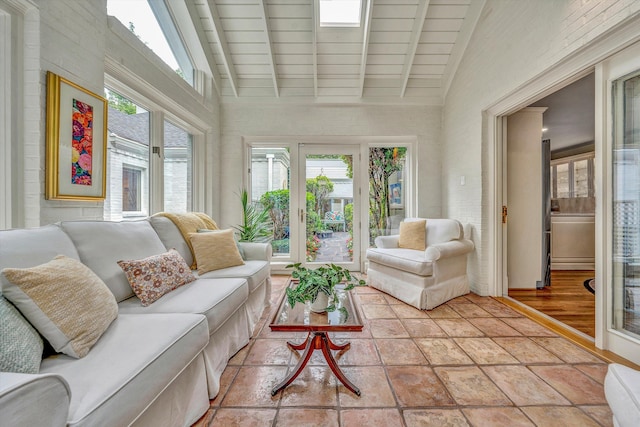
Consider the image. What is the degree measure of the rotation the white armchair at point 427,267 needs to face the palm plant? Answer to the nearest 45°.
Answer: approximately 45° to its right

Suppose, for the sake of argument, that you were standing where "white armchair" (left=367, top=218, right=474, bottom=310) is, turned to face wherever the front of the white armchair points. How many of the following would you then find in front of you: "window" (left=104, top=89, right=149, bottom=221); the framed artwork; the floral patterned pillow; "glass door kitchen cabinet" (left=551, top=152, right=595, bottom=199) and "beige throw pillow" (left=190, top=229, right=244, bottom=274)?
4

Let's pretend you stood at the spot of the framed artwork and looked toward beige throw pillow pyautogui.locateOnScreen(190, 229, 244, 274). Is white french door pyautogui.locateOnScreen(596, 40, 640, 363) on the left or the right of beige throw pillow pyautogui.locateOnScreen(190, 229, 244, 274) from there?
right

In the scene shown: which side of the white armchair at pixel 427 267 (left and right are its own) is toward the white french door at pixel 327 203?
right

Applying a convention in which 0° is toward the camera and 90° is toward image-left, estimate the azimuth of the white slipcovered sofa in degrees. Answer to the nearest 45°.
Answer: approximately 315°

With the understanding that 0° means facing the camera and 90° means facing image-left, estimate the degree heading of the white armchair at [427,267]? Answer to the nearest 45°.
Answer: approximately 45°
